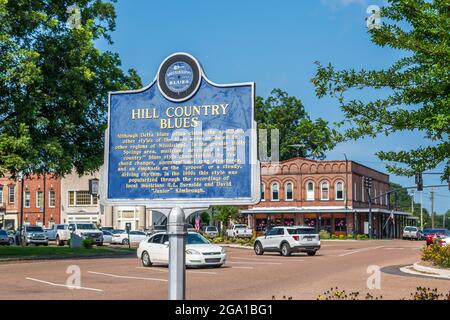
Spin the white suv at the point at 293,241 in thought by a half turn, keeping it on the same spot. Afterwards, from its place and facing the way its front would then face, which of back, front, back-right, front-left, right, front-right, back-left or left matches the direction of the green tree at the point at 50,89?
right

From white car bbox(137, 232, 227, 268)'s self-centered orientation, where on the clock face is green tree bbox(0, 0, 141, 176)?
The green tree is roughly at 6 o'clock from the white car.

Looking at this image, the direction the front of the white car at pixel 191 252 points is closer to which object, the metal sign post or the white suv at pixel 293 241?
the metal sign post

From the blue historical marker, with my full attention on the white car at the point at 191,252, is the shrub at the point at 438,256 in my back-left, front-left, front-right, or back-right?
front-right

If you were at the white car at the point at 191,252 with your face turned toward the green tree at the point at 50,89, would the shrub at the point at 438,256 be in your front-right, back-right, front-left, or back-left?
back-right

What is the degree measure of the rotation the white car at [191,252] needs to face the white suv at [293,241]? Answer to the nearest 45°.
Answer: approximately 90° to its left

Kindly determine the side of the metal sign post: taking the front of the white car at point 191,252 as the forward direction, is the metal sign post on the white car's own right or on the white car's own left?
on the white car's own right

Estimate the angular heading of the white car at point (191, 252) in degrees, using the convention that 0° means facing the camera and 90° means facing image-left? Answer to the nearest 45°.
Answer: approximately 315°

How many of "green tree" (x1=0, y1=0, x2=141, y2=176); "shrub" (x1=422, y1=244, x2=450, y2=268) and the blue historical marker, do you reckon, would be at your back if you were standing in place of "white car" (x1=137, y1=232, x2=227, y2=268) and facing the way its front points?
1

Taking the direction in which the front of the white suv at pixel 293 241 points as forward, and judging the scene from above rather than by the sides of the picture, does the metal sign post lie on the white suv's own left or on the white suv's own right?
on the white suv's own left

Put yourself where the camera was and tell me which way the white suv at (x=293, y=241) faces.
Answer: facing away from the viewer and to the left of the viewer

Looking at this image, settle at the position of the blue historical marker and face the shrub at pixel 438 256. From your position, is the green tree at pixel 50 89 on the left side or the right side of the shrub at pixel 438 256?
left

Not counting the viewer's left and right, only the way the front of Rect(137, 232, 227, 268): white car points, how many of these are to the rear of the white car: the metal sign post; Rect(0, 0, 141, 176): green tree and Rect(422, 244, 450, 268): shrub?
1
